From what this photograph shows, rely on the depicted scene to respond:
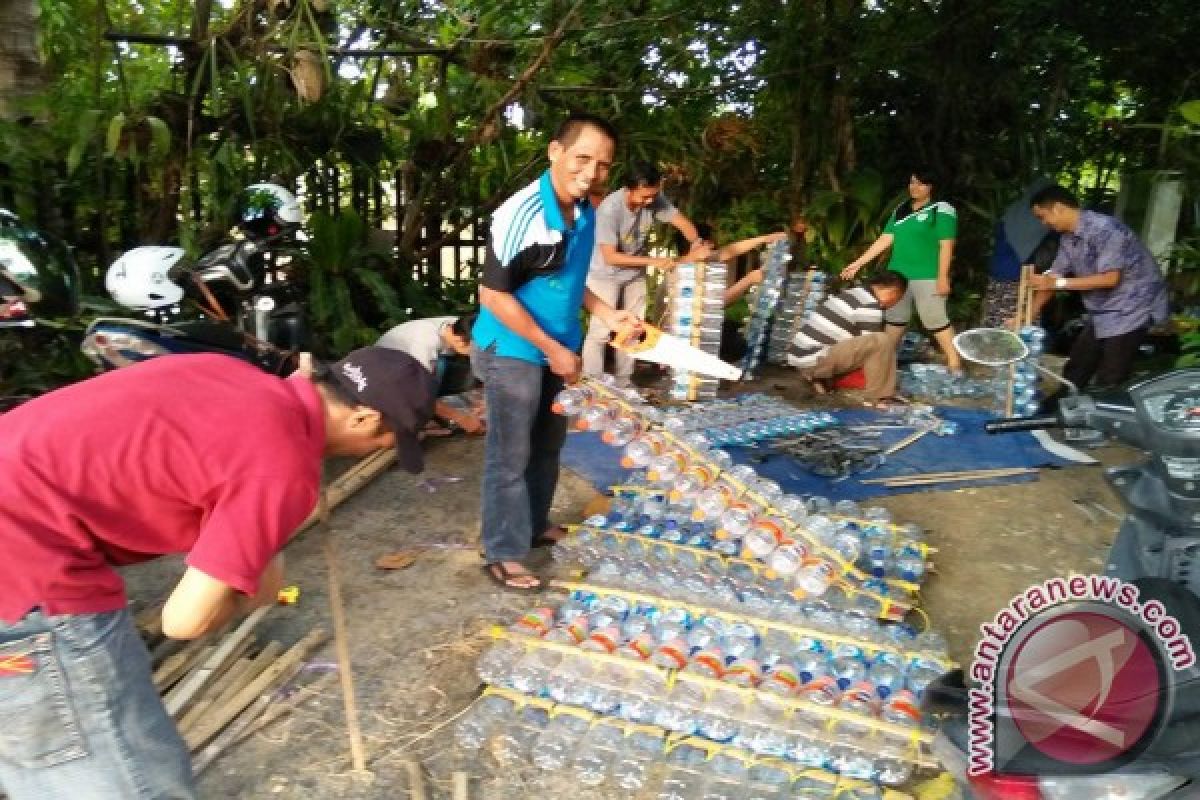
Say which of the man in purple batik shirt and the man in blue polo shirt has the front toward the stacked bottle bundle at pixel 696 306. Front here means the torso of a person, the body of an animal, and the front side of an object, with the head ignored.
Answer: the man in purple batik shirt

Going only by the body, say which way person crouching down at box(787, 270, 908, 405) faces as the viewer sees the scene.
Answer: to the viewer's right

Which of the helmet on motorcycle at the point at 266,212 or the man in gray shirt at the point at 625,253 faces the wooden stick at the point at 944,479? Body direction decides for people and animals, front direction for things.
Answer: the man in gray shirt

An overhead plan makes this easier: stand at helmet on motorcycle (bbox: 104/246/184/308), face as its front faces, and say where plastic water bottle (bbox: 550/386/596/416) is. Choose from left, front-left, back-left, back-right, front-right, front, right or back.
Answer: front-right

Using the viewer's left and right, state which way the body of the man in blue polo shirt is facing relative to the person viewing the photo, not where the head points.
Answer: facing the viewer and to the right of the viewer

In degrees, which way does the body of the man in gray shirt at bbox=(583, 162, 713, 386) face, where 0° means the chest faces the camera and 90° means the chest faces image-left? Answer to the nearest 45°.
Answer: approximately 315°

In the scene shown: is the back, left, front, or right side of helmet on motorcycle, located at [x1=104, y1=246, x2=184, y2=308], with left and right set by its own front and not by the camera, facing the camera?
right

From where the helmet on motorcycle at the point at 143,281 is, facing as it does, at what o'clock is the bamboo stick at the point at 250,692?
The bamboo stick is roughly at 3 o'clock from the helmet on motorcycle.
